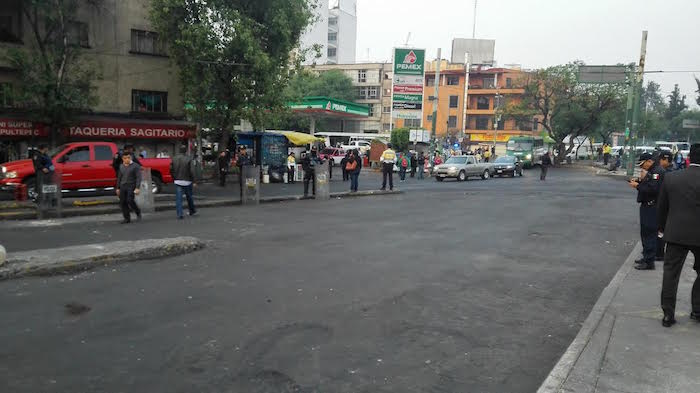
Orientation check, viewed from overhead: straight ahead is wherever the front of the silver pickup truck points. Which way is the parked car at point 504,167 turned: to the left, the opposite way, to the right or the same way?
the same way

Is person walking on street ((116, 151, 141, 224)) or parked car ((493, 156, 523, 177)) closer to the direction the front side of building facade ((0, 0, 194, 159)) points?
the person walking on street

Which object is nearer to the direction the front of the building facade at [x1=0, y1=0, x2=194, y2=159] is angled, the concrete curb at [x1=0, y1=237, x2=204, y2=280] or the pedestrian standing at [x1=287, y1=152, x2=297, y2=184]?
the concrete curb

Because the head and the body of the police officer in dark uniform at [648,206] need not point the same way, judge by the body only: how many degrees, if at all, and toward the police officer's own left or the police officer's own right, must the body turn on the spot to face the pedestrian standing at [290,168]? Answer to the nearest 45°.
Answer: approximately 45° to the police officer's own right

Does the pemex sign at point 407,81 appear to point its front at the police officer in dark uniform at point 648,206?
yes

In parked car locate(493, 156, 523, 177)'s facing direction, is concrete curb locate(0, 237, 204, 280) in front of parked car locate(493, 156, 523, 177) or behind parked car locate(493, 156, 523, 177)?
in front

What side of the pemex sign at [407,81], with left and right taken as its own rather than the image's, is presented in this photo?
front

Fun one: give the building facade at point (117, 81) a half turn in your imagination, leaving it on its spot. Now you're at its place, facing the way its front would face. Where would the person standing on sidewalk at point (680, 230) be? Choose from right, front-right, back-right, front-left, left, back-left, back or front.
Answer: back

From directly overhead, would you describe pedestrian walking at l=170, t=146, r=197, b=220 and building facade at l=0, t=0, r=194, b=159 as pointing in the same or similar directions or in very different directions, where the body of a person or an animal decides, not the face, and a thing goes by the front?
very different directions

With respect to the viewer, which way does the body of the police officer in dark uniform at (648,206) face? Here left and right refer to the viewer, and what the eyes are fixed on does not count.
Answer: facing to the left of the viewer

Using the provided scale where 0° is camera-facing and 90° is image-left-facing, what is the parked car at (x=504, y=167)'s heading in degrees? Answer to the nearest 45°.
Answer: approximately 45°

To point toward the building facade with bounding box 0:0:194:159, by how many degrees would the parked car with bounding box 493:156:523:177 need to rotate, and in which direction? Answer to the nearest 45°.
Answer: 0° — it already faces it

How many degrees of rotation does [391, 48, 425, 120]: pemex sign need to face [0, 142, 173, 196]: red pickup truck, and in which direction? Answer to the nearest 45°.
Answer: approximately 45° to its right

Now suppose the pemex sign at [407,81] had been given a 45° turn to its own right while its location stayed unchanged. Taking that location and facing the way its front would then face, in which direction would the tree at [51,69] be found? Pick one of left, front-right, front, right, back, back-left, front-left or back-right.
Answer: front

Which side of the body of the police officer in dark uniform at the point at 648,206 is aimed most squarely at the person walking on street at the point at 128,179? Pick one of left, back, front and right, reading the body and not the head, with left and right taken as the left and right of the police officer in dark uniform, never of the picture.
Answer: front

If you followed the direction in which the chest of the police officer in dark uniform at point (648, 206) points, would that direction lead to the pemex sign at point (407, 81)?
no

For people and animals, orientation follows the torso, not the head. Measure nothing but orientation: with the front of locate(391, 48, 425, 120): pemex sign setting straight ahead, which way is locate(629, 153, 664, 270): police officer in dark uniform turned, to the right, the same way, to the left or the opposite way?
to the right
